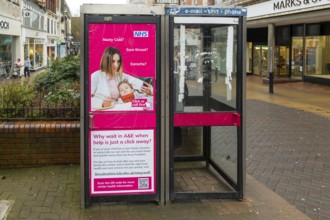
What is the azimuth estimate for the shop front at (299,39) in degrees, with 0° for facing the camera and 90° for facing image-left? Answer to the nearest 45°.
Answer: approximately 45°
